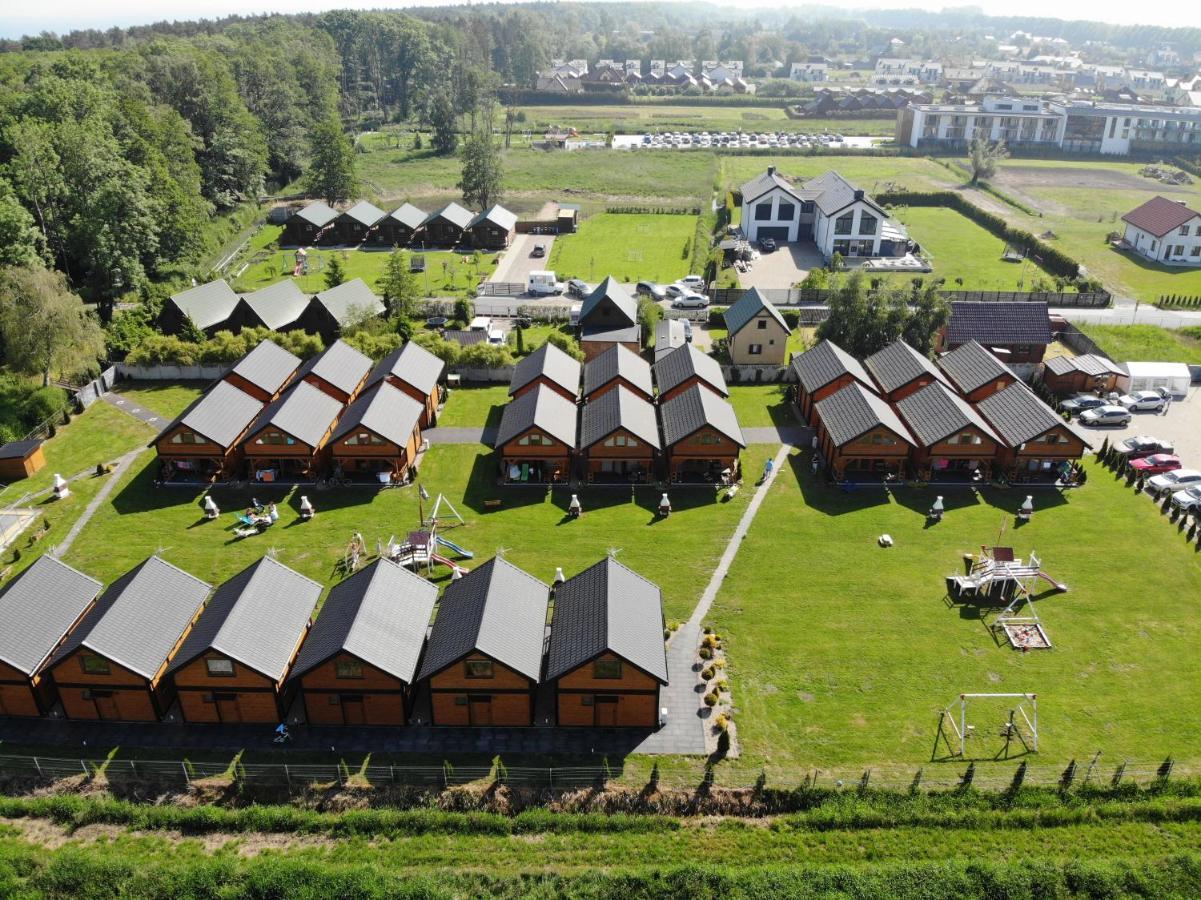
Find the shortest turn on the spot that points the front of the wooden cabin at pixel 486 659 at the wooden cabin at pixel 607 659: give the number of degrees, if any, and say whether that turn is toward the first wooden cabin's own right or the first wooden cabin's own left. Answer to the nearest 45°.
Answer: approximately 90° to the first wooden cabin's own left

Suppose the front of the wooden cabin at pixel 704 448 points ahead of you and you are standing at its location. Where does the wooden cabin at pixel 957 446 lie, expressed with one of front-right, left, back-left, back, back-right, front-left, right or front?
left

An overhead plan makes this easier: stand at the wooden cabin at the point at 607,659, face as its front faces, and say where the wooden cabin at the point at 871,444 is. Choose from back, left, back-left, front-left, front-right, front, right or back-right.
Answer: back-left

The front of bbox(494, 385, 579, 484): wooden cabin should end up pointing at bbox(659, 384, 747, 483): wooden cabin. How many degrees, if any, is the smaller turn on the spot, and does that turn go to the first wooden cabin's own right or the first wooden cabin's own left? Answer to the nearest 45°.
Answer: approximately 90° to the first wooden cabin's own left

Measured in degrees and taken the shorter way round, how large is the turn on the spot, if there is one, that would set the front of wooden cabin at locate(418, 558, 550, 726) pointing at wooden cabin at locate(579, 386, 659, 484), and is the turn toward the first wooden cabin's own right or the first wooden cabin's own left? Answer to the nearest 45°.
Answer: approximately 135° to the first wooden cabin's own left

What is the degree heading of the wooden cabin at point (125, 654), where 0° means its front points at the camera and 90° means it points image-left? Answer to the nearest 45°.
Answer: approximately 45°

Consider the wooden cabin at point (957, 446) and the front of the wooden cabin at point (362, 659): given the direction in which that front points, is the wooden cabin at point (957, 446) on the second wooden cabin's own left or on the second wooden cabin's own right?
on the second wooden cabin's own left

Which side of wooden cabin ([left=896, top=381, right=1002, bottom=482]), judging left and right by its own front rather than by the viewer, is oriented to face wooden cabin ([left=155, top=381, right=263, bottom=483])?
right

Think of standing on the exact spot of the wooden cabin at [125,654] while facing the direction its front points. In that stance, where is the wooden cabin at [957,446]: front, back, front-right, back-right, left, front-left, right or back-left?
back-left

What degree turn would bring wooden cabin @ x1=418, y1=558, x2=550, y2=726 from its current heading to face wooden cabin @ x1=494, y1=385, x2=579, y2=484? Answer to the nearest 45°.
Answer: approximately 180°

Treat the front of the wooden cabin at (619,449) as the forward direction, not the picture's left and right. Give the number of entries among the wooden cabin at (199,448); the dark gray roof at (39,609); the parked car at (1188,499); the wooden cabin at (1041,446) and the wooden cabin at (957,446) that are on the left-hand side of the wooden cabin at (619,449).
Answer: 3

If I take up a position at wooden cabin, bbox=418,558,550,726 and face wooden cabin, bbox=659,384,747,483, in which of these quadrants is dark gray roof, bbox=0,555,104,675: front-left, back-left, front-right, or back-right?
back-left

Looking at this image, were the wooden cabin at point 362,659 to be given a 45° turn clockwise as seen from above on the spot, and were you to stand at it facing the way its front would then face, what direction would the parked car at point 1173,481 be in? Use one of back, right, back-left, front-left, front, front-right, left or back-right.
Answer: back-left
